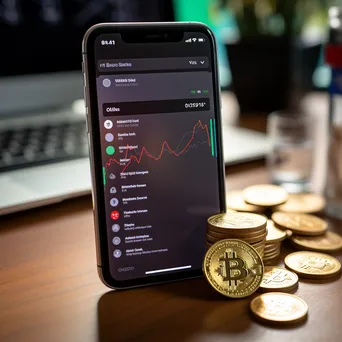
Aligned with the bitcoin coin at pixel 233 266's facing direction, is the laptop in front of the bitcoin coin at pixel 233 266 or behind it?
behind

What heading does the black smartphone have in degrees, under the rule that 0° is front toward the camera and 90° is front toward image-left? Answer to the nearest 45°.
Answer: approximately 0°

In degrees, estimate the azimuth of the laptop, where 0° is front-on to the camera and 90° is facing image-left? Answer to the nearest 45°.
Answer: approximately 315°

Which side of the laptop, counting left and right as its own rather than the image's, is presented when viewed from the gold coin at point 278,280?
front
